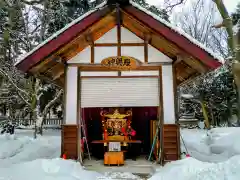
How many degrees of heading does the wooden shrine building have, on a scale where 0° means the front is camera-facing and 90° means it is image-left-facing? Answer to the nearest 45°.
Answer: approximately 0°
